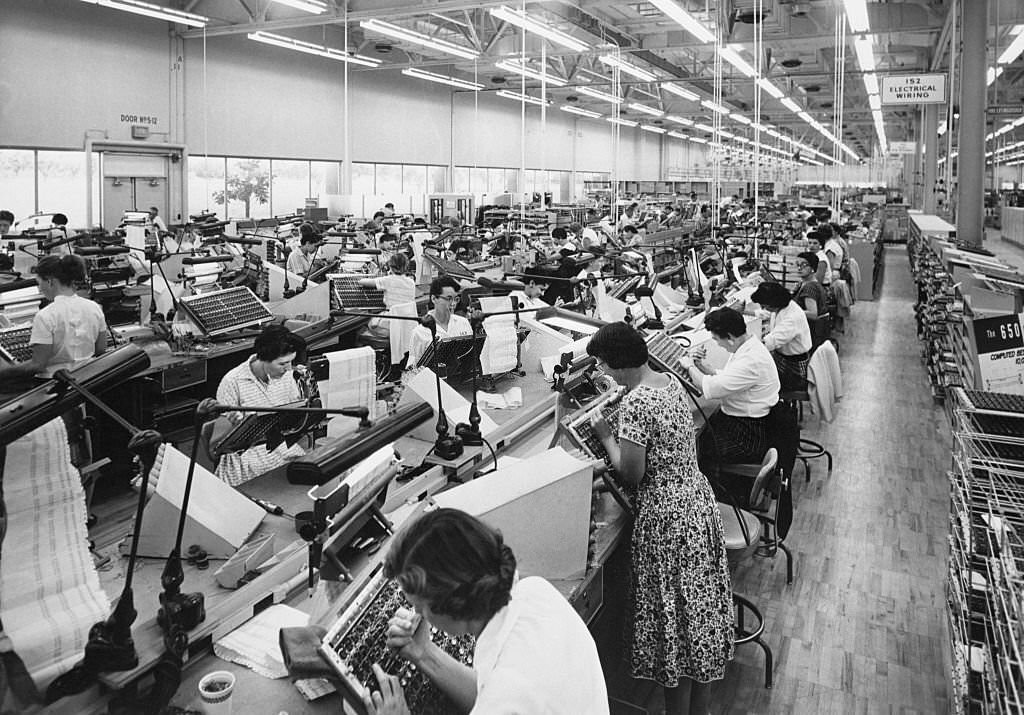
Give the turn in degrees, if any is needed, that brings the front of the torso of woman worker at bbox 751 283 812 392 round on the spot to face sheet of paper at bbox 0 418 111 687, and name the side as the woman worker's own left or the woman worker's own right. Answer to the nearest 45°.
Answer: approximately 90° to the woman worker's own left

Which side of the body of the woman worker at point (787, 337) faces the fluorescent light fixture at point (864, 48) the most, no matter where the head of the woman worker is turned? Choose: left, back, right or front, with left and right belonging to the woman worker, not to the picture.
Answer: right

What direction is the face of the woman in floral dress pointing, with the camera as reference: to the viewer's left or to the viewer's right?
to the viewer's left

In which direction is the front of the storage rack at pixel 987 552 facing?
to the viewer's left

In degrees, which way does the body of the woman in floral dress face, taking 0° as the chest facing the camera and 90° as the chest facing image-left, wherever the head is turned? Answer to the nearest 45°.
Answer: approximately 135°

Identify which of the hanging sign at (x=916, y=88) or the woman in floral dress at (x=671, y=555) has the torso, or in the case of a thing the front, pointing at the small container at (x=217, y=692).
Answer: the hanging sign

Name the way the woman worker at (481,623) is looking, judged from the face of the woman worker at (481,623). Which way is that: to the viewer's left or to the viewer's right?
to the viewer's left

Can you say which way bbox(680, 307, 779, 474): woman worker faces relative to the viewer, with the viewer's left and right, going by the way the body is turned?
facing to the left of the viewer

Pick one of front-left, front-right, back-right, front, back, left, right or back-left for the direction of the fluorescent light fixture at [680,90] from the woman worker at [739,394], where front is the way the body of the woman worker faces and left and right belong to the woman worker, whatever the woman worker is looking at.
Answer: right

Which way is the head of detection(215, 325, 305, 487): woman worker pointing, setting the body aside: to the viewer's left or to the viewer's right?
to the viewer's right

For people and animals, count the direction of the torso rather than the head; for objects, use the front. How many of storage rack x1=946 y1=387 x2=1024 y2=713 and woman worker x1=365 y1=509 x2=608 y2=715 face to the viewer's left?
2

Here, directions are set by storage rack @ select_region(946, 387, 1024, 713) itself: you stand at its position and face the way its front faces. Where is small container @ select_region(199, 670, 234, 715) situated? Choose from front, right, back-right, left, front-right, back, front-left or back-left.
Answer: front-left

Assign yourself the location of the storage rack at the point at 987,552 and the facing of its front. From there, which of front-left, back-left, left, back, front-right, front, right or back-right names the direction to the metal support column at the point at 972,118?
right
